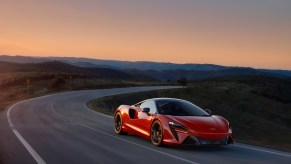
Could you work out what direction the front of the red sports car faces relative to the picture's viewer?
facing the viewer and to the right of the viewer
